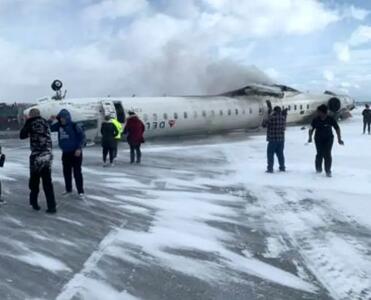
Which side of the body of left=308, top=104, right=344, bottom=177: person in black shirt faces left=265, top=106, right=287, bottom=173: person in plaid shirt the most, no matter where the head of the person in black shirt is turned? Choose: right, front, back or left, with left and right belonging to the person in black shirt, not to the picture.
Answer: right
